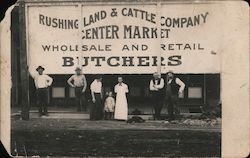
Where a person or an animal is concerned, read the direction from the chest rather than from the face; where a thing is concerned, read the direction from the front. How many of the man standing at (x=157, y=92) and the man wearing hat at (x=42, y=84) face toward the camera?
2

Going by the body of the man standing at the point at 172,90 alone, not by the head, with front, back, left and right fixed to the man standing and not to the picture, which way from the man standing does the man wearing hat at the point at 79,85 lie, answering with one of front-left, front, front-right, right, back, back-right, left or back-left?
front-right

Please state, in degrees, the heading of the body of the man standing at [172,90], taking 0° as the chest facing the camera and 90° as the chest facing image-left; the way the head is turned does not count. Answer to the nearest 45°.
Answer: approximately 45°

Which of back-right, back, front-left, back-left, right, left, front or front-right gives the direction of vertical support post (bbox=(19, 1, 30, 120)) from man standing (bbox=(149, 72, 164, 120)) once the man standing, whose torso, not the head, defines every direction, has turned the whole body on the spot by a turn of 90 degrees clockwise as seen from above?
front

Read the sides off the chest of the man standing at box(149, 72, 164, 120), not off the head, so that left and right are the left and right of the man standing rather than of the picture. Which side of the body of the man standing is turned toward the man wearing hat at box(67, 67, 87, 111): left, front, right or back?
right

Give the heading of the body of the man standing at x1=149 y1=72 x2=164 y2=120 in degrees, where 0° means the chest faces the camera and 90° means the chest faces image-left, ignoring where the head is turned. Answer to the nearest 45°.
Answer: approximately 0°

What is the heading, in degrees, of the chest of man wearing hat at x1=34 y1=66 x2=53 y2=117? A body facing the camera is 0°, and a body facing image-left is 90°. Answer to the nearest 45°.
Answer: approximately 0°
